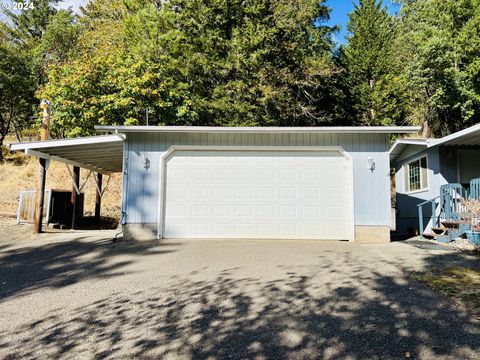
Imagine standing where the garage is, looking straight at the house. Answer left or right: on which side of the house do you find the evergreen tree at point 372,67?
left

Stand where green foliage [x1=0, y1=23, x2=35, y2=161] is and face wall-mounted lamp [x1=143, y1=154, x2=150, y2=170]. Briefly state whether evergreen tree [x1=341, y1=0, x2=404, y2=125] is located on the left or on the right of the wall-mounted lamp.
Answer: left

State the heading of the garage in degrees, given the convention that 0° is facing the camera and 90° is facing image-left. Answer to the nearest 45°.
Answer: approximately 0°

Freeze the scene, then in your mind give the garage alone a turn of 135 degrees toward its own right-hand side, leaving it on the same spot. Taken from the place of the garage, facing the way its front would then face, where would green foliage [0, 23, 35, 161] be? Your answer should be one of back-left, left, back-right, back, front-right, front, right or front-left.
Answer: front

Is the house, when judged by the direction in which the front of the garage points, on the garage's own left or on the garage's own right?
on the garage's own left

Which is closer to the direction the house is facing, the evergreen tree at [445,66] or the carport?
the carport

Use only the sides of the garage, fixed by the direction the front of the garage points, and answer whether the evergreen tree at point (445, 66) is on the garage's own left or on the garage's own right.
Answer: on the garage's own left

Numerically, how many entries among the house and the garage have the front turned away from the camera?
0

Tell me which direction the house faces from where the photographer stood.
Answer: facing the viewer and to the left of the viewer
